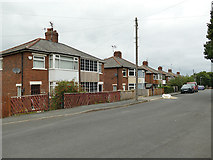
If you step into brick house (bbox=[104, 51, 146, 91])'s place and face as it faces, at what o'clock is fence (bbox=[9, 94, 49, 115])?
The fence is roughly at 2 o'clock from the brick house.

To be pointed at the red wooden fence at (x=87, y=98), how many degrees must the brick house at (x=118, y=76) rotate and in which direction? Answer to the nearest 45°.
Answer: approximately 45° to its right

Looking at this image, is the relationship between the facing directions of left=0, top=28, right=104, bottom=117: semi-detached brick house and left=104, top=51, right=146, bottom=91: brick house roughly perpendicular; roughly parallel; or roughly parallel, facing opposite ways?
roughly parallel

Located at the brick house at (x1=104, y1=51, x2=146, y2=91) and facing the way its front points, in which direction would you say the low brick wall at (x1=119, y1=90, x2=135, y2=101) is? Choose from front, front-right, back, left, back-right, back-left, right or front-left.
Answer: front-right

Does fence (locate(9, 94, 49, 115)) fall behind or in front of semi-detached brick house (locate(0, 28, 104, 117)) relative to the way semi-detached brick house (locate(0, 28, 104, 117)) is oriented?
in front

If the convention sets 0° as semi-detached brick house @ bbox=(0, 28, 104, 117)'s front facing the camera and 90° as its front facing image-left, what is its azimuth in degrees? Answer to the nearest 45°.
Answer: approximately 315°

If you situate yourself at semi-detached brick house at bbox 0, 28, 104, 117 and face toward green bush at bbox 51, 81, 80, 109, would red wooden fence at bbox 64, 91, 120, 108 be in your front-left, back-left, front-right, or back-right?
front-left

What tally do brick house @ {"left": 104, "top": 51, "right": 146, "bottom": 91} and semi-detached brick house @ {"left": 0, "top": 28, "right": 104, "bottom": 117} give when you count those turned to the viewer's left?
0

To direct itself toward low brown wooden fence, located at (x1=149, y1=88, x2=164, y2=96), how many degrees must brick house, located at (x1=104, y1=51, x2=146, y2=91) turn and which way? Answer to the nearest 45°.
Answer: approximately 45° to its left

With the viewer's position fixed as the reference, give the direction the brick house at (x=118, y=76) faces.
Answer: facing the viewer and to the right of the viewer
